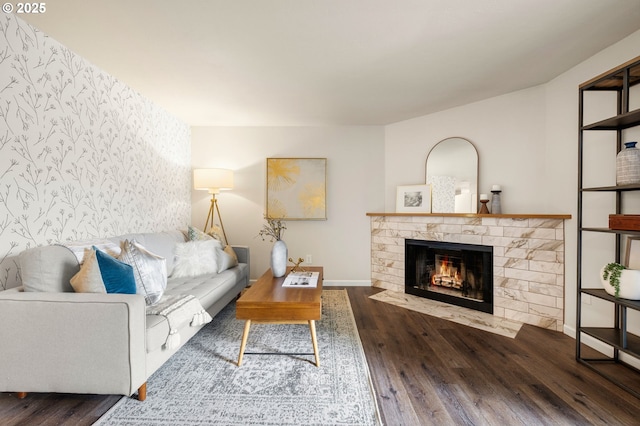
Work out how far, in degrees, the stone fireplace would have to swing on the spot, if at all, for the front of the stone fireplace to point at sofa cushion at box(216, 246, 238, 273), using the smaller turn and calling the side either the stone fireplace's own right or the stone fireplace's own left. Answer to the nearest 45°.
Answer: approximately 45° to the stone fireplace's own right

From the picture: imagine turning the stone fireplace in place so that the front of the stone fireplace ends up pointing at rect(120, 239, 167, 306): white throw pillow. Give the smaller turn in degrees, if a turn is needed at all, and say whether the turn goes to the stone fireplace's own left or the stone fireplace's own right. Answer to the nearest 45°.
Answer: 0° — it already faces it

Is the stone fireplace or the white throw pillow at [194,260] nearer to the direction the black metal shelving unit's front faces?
the white throw pillow

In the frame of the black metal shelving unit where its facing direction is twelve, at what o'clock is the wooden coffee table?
The wooden coffee table is roughly at 12 o'clock from the black metal shelving unit.

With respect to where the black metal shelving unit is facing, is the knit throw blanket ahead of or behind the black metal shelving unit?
ahead

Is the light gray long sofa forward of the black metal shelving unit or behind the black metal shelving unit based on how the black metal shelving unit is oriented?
forward

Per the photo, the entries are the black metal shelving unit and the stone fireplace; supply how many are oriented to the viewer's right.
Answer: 0

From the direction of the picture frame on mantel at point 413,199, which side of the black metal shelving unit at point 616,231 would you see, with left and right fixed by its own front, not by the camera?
right

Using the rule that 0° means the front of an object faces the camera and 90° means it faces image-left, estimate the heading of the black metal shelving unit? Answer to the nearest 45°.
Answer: approximately 45°

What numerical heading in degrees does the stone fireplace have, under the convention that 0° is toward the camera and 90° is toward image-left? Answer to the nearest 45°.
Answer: approximately 45°
